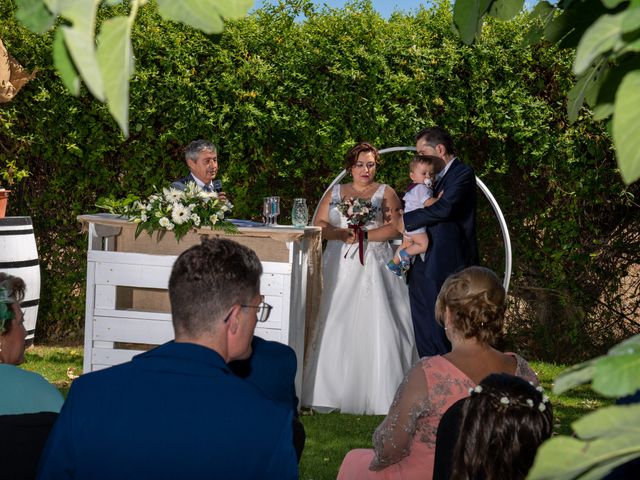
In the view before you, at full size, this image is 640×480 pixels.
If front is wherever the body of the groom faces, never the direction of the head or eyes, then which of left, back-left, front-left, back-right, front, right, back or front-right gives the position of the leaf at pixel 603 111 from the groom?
left

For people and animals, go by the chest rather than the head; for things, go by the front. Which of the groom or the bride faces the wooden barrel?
the groom

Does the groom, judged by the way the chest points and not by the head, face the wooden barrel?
yes

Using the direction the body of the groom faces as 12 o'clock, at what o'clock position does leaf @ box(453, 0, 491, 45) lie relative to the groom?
The leaf is roughly at 9 o'clock from the groom.

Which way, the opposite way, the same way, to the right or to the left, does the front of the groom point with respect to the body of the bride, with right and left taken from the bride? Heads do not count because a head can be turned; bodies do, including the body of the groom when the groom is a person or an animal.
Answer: to the right

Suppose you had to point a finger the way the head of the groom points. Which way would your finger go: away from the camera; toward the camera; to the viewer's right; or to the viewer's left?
to the viewer's left

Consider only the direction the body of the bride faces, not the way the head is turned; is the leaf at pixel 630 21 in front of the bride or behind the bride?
in front

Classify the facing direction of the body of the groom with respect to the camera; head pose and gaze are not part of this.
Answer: to the viewer's left

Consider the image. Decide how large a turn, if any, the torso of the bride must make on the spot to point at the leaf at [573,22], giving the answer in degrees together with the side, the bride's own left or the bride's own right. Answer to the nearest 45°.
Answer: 0° — they already face it

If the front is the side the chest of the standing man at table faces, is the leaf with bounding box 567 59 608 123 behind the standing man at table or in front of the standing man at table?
in front

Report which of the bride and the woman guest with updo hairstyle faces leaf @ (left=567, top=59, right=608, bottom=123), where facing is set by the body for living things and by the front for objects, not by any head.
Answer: the bride
